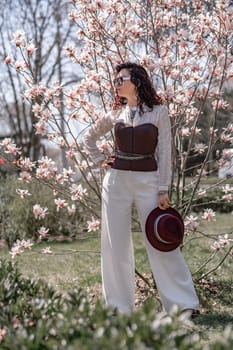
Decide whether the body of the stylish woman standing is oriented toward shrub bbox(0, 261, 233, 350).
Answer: yes

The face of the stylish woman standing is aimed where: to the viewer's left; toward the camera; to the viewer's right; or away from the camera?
to the viewer's left

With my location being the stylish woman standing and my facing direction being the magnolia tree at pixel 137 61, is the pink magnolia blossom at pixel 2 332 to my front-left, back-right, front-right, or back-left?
back-left
